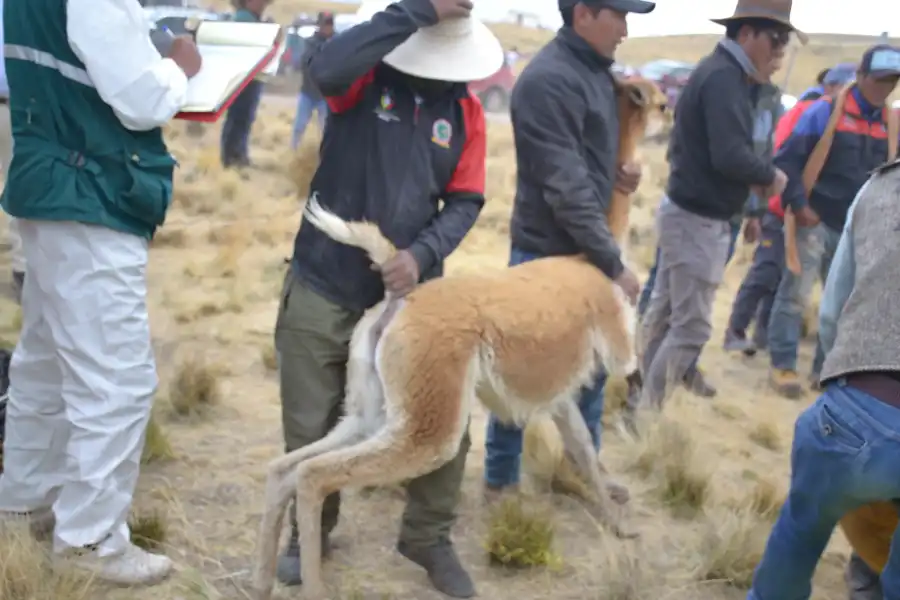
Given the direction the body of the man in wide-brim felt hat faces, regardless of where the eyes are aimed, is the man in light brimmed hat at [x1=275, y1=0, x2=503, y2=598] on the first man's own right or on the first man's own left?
on the first man's own right

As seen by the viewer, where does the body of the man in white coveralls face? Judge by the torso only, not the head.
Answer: to the viewer's right

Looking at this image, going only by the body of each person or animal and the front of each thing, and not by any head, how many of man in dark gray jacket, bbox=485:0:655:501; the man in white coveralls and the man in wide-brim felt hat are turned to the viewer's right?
3

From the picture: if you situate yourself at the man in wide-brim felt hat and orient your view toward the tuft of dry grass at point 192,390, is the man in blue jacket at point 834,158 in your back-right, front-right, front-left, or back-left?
back-right

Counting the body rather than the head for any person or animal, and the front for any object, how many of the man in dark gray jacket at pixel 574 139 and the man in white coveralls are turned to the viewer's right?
2

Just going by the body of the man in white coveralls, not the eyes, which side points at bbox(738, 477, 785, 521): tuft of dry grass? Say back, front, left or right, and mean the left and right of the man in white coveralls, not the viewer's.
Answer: front

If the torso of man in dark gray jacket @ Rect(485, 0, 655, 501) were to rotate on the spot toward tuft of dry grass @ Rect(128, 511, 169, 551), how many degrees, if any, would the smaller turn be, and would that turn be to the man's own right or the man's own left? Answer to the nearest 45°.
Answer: approximately 135° to the man's own right

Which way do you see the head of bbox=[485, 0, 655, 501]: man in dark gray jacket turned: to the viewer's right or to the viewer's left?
to the viewer's right

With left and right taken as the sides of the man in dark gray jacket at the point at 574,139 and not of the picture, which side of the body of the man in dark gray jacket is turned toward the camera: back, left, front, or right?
right
